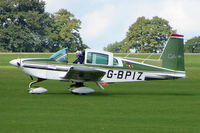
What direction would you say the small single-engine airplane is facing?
to the viewer's left
